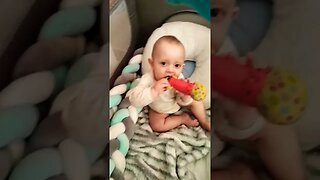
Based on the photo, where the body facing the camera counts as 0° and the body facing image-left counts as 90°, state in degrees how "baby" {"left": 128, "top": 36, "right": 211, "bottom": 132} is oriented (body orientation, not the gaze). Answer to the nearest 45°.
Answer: approximately 315°
